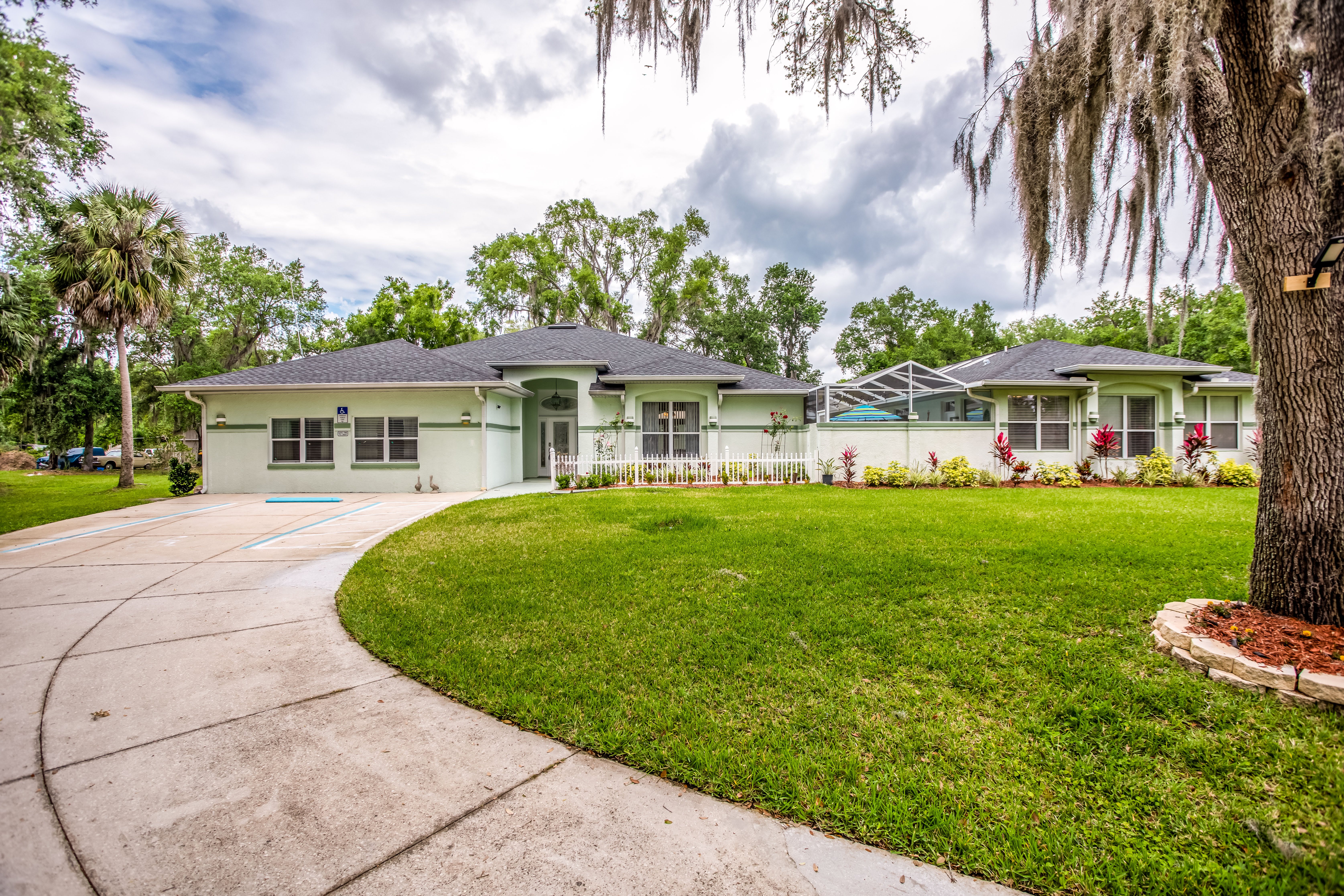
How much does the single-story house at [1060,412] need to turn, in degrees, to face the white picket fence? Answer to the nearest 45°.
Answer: approximately 45° to its right

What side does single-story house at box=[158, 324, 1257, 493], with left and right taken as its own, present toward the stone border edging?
front

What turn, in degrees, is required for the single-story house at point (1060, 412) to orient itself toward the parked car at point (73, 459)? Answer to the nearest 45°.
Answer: approximately 90° to its right

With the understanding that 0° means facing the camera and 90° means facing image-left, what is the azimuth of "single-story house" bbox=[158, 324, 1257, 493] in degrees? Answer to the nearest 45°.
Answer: approximately 0°

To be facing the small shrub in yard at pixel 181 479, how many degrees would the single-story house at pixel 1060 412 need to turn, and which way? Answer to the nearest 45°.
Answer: approximately 45° to its right

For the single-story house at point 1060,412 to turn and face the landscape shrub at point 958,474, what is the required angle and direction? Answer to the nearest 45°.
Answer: approximately 45° to its right

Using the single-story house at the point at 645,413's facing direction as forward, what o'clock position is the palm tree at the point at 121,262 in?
The palm tree is roughly at 3 o'clock from the single-story house.
